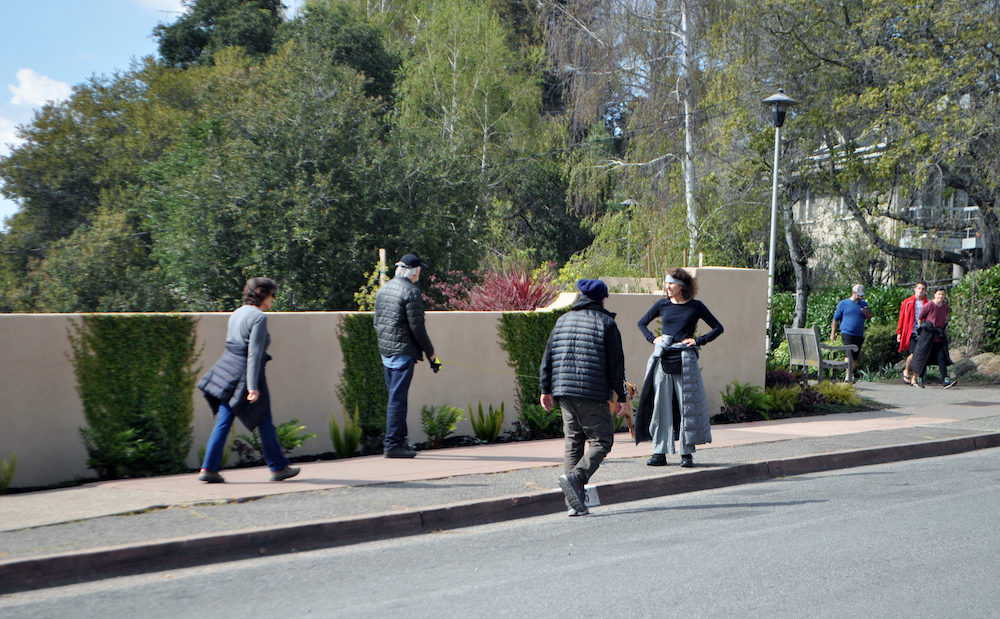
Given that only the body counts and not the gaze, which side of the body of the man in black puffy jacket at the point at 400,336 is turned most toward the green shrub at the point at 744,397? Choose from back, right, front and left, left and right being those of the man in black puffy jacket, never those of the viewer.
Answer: front

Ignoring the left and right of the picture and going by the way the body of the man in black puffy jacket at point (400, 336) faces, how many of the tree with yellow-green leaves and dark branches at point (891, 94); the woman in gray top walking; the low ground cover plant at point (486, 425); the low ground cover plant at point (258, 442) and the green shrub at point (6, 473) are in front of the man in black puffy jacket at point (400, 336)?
2

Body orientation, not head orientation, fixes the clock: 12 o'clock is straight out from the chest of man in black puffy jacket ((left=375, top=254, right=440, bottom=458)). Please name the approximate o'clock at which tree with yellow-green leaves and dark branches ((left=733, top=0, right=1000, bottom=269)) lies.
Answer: The tree with yellow-green leaves and dark branches is roughly at 12 o'clock from the man in black puffy jacket.

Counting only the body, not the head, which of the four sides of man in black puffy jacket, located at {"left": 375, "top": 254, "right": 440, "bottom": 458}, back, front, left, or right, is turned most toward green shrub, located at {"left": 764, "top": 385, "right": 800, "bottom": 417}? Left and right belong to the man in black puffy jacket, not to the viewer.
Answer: front

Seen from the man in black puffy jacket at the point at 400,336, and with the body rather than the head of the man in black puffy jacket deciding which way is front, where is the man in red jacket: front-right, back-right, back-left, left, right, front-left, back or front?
front

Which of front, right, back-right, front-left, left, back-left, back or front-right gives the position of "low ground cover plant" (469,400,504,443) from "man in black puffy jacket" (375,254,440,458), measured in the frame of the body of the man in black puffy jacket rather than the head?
front

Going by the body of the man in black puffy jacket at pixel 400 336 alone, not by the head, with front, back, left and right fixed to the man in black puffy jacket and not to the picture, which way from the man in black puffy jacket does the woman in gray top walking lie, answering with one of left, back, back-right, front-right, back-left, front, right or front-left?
back

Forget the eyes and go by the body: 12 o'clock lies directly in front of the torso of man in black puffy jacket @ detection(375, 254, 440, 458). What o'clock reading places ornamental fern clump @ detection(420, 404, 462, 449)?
The ornamental fern clump is roughly at 11 o'clock from the man in black puffy jacket.

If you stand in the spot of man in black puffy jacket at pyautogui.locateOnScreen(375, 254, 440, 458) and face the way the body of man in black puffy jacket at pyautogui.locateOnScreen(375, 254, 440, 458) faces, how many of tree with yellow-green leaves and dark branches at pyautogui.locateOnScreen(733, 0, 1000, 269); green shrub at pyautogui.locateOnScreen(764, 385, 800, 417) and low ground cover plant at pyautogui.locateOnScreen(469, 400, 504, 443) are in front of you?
3

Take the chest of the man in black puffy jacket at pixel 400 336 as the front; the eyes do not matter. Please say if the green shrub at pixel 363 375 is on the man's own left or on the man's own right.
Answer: on the man's own left

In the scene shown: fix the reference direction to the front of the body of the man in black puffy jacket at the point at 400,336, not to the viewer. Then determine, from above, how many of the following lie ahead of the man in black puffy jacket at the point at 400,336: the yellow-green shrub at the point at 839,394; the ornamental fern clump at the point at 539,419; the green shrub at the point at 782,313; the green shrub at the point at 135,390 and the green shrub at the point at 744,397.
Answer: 4

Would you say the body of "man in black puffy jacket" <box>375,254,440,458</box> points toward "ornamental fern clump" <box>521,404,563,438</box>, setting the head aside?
yes

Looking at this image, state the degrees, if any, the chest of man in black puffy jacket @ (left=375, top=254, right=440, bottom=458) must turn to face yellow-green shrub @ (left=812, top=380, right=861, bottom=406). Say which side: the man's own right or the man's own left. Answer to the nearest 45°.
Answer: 0° — they already face it

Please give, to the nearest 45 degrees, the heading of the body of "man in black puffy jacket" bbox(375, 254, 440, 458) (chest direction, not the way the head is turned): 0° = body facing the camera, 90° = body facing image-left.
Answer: approximately 225°
